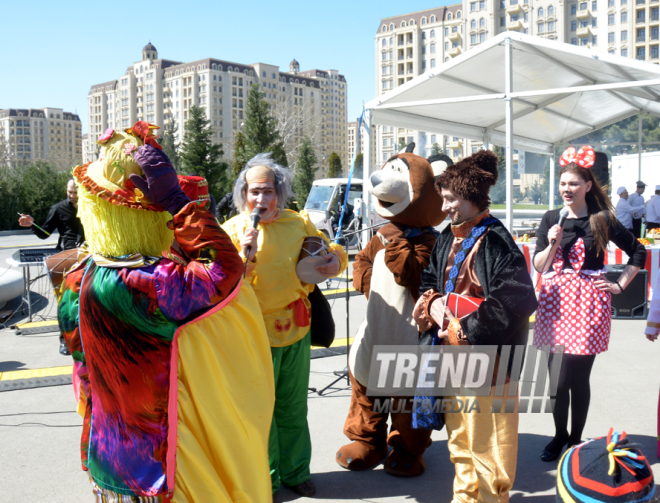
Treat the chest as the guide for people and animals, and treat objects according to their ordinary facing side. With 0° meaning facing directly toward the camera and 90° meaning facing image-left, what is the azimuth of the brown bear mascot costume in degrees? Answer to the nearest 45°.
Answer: approximately 45°

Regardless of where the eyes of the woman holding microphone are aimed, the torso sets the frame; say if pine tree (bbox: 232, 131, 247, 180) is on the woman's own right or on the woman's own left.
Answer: on the woman's own right

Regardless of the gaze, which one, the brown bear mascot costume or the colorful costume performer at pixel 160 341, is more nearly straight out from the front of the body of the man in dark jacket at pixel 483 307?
the colorful costume performer

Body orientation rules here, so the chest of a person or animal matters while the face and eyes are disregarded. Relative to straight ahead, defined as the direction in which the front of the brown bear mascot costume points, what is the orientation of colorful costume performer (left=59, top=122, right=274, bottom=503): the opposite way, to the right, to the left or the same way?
the opposite way

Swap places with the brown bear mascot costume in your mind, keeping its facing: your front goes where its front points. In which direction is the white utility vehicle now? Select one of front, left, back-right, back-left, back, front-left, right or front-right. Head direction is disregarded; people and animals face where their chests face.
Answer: back-right

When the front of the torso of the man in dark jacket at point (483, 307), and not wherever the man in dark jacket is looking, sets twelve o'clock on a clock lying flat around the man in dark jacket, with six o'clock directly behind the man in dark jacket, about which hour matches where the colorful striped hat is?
The colorful striped hat is roughly at 10 o'clock from the man in dark jacket.

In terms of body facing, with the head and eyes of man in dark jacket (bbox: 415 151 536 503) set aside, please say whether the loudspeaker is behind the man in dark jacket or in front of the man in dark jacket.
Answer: behind

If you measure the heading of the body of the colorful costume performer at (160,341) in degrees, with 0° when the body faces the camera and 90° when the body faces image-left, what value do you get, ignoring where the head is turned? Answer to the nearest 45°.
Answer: approximately 225°
